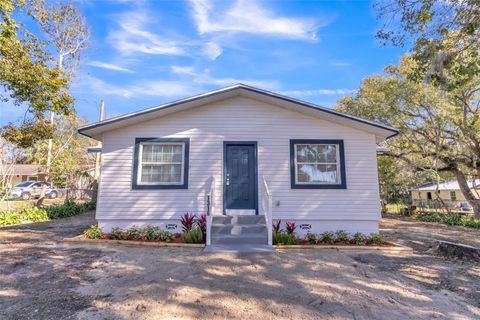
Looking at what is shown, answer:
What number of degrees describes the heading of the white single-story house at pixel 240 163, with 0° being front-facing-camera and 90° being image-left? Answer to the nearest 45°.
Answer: approximately 0°

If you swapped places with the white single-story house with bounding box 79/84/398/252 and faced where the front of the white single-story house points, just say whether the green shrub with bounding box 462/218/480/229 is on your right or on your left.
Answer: on your left

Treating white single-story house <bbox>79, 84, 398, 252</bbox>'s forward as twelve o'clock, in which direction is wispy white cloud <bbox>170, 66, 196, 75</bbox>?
The wispy white cloud is roughly at 5 o'clock from the white single-story house.

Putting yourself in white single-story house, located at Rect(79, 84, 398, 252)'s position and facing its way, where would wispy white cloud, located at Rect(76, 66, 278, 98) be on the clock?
The wispy white cloud is roughly at 5 o'clock from the white single-story house.

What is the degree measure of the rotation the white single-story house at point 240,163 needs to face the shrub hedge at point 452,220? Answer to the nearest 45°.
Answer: approximately 135° to its left

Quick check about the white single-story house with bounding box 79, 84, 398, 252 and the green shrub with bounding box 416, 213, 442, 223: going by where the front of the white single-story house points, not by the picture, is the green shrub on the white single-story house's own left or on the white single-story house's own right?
on the white single-story house's own left
